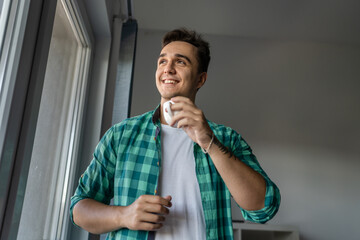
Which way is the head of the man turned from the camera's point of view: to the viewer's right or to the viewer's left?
to the viewer's left

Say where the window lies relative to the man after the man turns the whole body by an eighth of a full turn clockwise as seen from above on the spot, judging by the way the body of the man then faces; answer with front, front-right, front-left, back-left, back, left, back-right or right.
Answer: right

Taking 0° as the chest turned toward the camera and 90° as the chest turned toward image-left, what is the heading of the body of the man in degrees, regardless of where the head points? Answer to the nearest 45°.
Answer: approximately 0°
